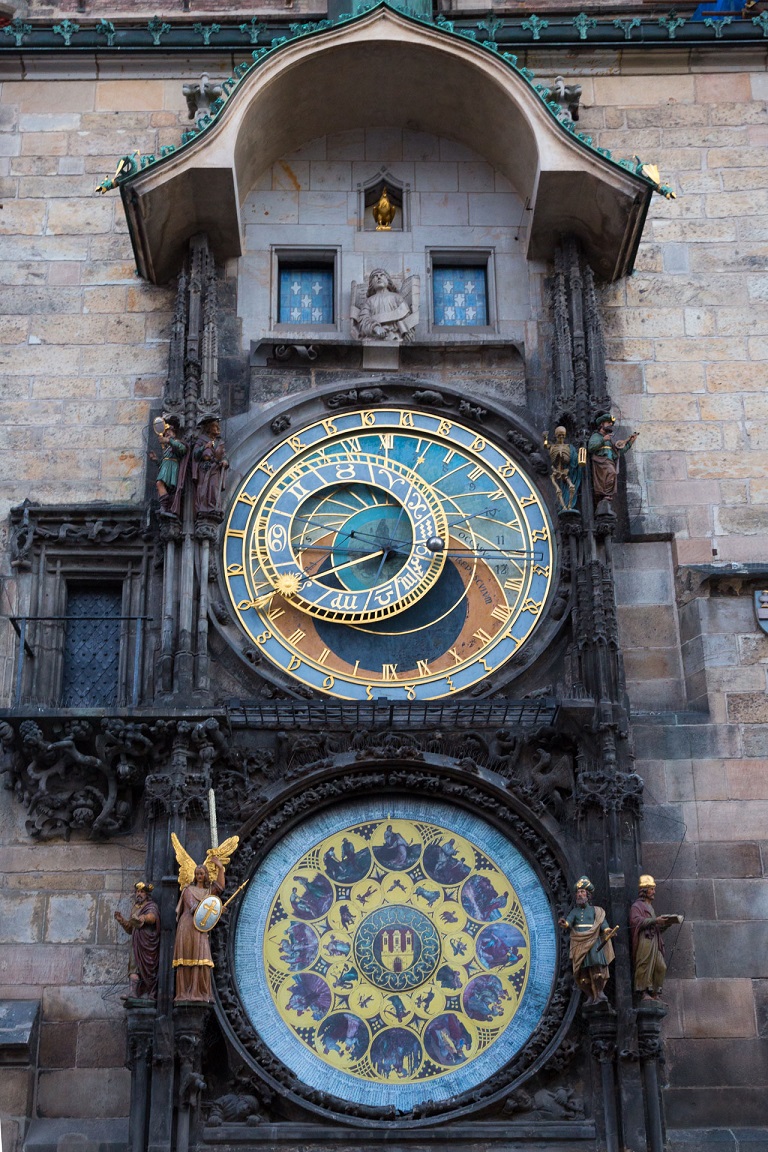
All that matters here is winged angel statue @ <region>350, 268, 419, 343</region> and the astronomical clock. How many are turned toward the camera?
2

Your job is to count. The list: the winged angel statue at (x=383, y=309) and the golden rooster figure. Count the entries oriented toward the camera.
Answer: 2

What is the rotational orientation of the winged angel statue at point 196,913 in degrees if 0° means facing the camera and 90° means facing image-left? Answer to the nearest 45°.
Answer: approximately 0°

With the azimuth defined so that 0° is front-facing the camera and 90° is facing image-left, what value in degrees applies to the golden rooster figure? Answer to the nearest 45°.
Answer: approximately 0°

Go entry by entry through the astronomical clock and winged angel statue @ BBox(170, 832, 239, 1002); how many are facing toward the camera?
2

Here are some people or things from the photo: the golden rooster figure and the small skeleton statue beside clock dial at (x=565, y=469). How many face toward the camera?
2
